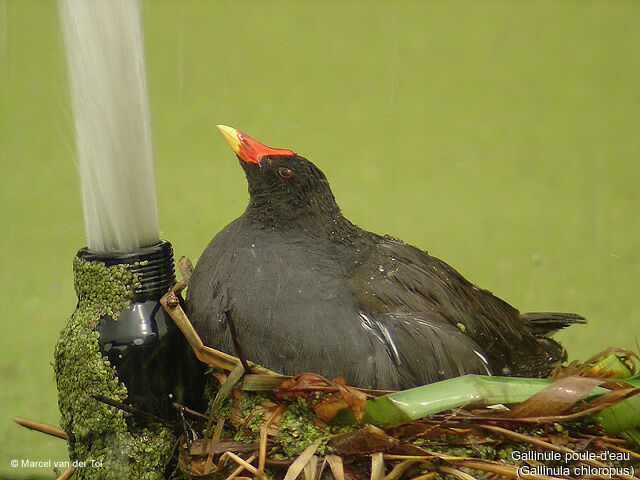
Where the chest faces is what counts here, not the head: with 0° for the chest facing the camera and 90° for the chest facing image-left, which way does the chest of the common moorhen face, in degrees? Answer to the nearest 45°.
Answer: approximately 90°
